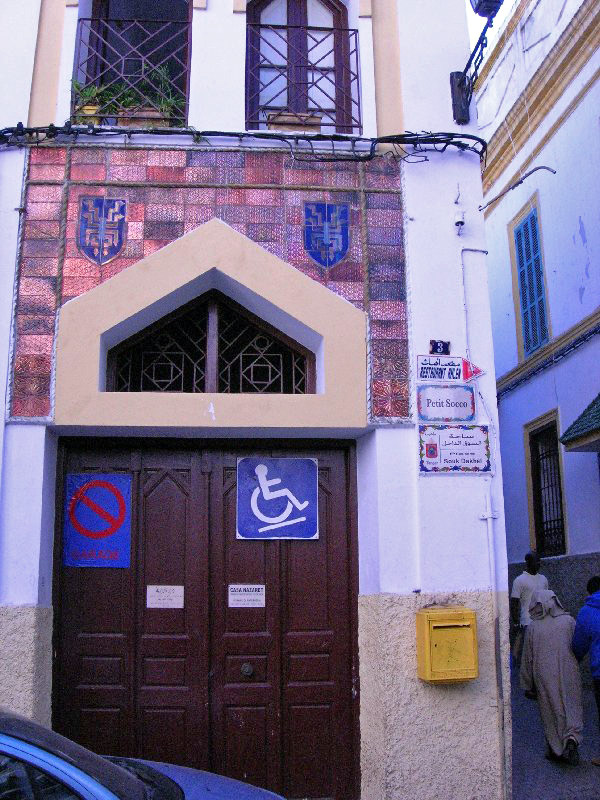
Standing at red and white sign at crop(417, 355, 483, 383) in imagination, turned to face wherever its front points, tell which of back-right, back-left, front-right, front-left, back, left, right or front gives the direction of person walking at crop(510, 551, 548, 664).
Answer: back

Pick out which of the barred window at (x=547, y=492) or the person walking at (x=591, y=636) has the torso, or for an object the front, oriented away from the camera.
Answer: the person walking

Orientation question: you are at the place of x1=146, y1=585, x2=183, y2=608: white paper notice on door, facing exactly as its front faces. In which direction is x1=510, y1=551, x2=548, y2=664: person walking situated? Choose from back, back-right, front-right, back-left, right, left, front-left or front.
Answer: back-left

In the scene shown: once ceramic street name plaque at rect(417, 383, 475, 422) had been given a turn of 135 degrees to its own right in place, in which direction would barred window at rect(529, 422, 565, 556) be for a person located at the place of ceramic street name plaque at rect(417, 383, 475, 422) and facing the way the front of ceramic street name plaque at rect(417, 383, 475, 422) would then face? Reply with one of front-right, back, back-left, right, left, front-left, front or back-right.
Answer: front-right

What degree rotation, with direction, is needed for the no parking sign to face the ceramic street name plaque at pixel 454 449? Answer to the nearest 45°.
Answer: approximately 90° to its left

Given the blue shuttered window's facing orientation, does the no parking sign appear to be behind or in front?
in front

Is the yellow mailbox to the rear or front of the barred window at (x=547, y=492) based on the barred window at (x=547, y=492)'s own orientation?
to the front
